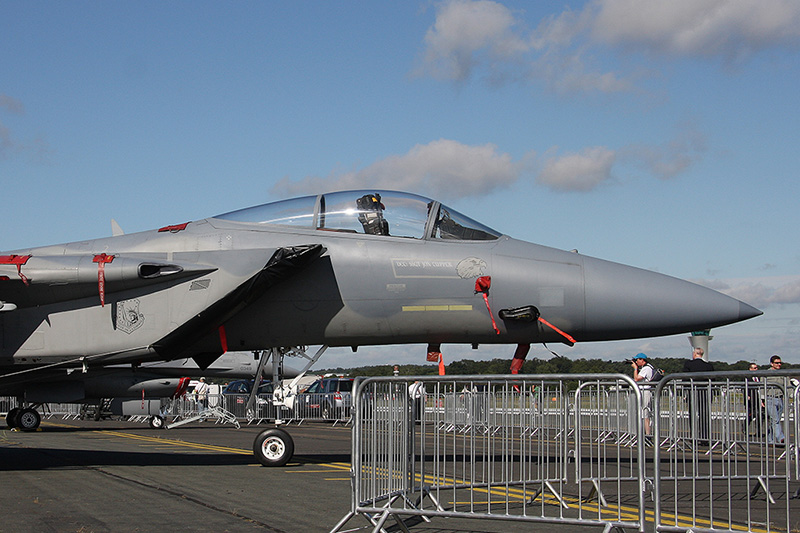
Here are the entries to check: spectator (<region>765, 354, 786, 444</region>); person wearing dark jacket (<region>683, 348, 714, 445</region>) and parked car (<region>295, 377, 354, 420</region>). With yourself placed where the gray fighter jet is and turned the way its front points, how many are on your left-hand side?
1

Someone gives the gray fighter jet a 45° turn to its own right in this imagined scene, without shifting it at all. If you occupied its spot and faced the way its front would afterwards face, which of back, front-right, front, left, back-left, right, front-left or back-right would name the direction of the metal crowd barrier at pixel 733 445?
front

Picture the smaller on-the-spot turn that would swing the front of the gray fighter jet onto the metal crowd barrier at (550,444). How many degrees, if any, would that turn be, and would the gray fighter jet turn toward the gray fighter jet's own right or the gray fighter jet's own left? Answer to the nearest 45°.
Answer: approximately 45° to the gray fighter jet's own right

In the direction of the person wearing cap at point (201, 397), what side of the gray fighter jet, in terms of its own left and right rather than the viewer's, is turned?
left

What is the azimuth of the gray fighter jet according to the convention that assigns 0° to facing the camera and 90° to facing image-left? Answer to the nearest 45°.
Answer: approximately 270°

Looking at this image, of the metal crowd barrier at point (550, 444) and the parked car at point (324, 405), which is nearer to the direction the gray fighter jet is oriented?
the metal crowd barrier

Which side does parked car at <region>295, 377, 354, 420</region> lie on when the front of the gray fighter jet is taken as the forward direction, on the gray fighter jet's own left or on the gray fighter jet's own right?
on the gray fighter jet's own left
